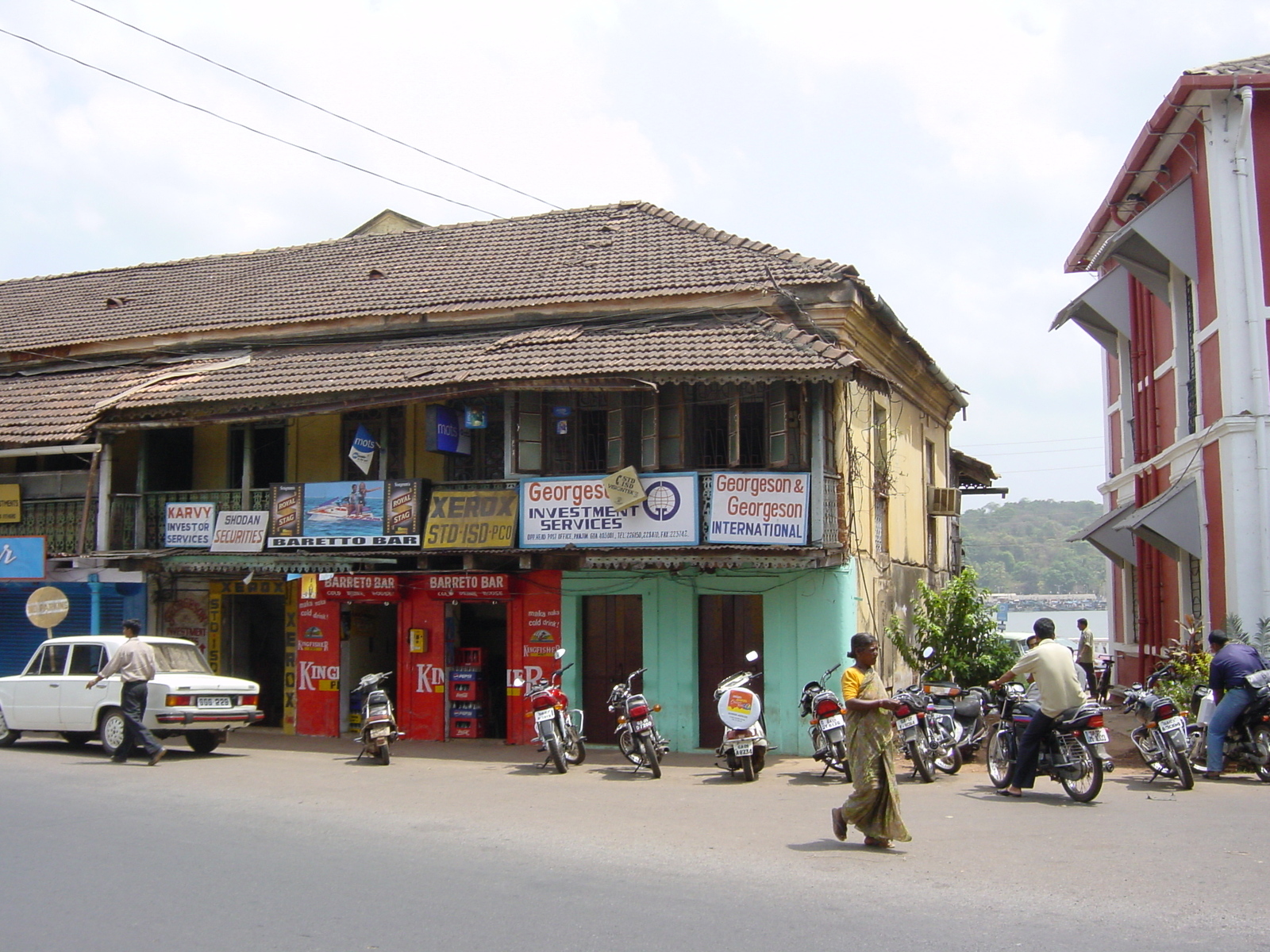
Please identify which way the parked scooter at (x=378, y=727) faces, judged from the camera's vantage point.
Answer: facing away from the viewer

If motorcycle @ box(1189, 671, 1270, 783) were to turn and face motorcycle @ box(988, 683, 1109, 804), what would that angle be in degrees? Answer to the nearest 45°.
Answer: approximately 90° to its left

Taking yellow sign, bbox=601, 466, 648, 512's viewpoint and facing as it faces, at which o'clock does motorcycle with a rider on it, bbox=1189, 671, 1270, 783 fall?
The motorcycle with a rider on it is roughly at 10 o'clock from the yellow sign.

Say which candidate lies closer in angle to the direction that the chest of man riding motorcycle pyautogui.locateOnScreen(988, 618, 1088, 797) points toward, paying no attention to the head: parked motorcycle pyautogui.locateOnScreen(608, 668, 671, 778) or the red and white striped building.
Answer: the parked motorcycle

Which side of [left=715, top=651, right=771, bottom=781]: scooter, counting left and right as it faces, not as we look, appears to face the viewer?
back

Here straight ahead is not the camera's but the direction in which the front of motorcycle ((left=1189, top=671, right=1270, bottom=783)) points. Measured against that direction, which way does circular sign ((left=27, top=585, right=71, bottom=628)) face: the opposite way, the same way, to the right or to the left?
the opposite way

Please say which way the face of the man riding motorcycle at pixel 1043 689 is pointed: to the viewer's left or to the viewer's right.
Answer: to the viewer's left
